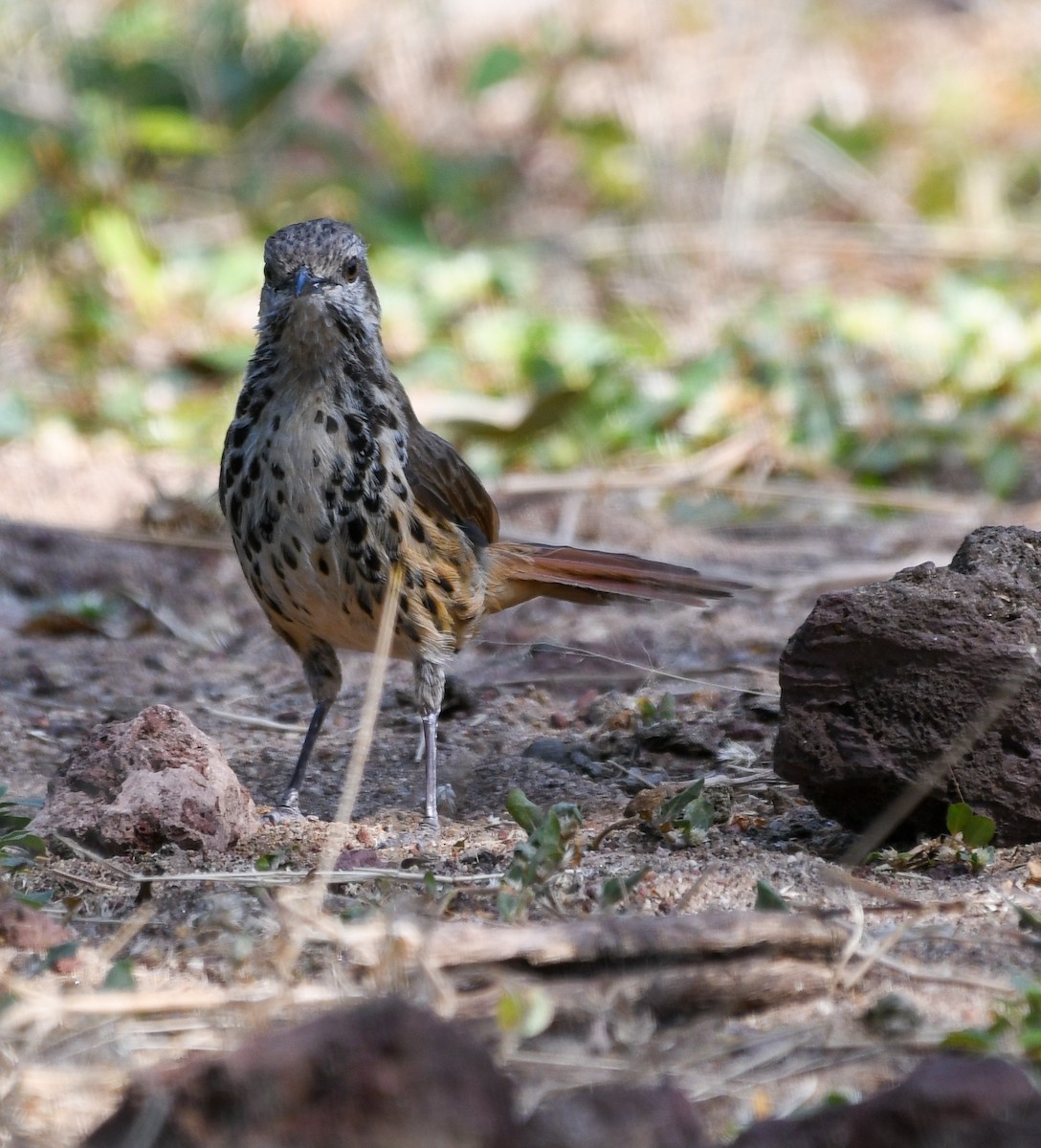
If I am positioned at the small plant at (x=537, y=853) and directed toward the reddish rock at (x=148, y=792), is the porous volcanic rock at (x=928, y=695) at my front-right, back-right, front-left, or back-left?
back-right

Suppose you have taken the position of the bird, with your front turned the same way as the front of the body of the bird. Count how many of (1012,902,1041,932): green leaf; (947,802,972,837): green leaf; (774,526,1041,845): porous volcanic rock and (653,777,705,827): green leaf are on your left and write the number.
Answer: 4

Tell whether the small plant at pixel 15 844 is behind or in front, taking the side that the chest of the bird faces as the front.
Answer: in front

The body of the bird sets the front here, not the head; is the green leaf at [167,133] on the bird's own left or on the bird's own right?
on the bird's own right

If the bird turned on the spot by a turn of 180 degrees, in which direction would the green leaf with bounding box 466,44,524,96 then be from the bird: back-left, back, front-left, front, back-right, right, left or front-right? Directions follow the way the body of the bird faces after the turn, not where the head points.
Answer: front-left

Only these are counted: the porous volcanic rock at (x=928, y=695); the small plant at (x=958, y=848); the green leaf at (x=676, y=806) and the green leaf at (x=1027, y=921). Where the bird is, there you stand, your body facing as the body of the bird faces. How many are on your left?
4

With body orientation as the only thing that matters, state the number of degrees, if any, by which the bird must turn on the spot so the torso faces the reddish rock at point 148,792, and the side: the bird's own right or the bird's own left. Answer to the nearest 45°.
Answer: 0° — it already faces it

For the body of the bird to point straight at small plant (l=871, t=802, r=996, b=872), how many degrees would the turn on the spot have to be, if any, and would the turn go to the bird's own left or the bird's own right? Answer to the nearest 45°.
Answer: approximately 90° to the bird's own left

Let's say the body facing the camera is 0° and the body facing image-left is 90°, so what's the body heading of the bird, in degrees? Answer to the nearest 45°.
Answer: approximately 45°

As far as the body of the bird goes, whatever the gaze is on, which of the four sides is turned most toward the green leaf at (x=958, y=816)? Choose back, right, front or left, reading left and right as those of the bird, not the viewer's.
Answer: left

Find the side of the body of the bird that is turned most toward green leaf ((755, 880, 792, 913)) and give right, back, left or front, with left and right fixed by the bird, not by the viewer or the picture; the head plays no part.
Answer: left

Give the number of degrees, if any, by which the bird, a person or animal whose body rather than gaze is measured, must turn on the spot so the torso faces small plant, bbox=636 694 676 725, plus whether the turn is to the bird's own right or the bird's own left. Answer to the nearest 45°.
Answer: approximately 135° to the bird's own left

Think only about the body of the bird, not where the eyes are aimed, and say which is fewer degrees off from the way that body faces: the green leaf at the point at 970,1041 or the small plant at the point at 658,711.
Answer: the green leaf
